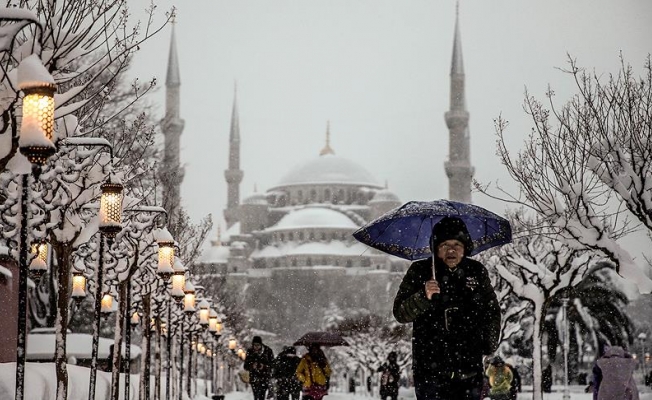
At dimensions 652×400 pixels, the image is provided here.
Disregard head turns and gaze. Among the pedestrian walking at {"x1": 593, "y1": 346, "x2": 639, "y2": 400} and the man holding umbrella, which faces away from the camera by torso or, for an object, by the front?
the pedestrian walking

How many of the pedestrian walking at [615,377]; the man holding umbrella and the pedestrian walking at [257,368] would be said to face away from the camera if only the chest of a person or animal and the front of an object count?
1

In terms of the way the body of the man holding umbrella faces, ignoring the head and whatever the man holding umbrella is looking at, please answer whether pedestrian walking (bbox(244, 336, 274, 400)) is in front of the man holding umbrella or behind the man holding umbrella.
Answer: behind

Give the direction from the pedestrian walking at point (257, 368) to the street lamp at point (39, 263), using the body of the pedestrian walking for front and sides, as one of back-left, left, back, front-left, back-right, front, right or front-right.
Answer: front-right

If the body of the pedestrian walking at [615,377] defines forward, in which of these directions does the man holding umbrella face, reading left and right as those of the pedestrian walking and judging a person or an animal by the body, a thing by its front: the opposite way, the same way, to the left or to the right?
the opposite way

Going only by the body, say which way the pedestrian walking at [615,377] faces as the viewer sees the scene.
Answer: away from the camera

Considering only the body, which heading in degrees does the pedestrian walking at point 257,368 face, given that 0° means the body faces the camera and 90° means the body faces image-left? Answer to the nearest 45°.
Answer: approximately 0°

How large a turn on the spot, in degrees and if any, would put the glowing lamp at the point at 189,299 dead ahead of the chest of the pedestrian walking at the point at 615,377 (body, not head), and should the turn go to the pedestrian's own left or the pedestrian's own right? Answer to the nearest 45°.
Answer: approximately 45° to the pedestrian's own left

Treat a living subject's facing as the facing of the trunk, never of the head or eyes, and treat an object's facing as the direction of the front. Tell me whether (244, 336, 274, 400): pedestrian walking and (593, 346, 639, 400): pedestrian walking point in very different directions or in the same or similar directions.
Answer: very different directions

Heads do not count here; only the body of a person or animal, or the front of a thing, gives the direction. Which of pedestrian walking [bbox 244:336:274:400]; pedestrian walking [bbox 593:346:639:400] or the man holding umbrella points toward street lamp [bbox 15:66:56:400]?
pedestrian walking [bbox 244:336:274:400]

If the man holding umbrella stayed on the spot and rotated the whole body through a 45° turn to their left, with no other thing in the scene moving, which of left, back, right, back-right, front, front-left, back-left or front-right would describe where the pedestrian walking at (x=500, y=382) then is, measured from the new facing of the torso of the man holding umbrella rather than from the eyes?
back-left
